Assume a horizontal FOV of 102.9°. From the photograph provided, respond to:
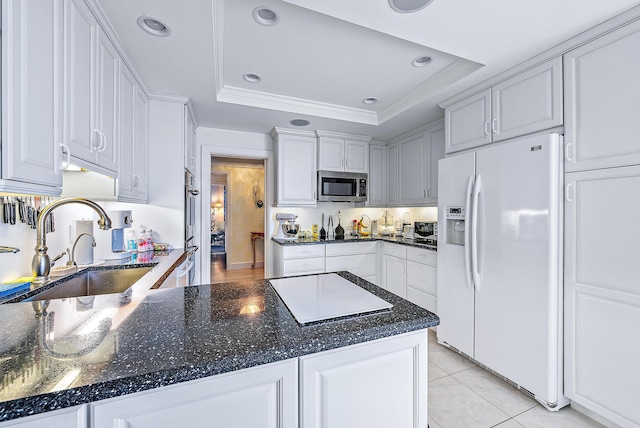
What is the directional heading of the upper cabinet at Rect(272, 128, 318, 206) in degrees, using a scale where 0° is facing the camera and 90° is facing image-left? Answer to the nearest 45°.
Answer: approximately 0°

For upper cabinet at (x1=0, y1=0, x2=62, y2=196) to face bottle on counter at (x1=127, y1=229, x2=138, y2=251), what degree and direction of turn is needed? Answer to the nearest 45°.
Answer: approximately 90° to its left

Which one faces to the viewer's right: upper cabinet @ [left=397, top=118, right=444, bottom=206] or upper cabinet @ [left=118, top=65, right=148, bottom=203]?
upper cabinet @ [left=118, top=65, right=148, bottom=203]

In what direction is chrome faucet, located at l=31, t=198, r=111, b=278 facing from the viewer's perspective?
to the viewer's right

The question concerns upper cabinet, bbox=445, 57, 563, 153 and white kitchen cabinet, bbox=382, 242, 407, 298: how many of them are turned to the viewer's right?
0

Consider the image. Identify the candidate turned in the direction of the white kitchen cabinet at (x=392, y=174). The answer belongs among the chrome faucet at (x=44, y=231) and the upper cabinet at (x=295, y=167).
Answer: the chrome faucet

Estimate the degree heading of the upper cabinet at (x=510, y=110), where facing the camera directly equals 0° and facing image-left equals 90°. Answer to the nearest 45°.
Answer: approximately 45°

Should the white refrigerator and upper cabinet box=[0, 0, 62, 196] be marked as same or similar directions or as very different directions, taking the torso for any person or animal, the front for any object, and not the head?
very different directions

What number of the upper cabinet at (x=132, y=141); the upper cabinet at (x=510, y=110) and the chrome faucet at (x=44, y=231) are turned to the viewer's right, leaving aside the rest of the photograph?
2

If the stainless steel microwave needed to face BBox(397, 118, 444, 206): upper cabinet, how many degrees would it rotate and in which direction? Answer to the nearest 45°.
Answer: approximately 90° to its left

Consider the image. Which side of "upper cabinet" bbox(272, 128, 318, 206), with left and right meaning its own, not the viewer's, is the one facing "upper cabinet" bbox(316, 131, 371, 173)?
left

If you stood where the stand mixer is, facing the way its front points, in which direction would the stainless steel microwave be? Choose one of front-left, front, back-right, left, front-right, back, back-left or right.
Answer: front-left

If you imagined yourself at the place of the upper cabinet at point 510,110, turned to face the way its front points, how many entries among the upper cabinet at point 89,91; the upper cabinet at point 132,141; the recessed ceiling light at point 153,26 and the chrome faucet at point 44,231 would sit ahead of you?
4

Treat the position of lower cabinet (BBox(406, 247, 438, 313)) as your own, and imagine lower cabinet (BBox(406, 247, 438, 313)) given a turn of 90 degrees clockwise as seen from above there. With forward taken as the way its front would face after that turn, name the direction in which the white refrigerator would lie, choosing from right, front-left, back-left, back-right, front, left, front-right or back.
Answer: back
